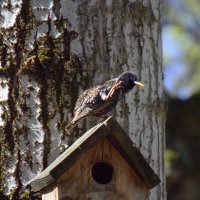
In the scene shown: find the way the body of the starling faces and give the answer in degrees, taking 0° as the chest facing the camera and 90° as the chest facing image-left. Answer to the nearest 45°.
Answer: approximately 270°
